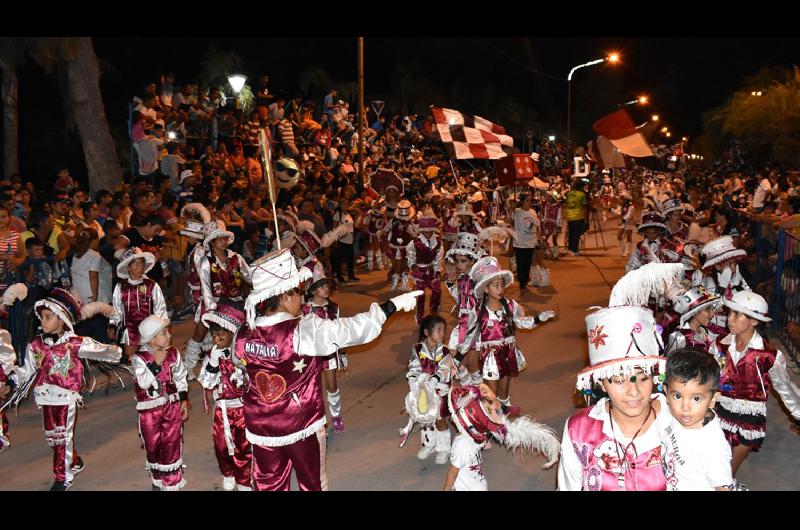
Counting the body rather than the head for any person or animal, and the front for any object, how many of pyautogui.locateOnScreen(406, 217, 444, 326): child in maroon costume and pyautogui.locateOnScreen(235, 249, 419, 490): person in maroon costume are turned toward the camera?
1

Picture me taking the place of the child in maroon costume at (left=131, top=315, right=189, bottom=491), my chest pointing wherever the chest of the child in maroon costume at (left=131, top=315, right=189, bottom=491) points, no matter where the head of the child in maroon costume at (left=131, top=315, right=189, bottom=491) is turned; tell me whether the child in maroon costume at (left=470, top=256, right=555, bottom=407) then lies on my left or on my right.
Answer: on my left

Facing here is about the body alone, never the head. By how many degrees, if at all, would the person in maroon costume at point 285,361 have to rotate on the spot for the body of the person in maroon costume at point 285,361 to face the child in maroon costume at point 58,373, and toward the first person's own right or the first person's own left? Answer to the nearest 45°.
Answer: approximately 90° to the first person's own left

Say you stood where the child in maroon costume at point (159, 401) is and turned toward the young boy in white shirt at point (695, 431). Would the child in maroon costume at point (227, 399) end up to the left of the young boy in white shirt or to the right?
left

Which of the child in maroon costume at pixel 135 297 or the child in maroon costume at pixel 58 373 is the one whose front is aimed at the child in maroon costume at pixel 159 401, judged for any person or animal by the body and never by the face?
the child in maroon costume at pixel 135 297

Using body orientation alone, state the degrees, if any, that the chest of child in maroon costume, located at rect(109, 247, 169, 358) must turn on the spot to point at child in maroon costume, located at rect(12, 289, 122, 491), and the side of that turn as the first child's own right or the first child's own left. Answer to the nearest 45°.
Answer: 0° — they already face them

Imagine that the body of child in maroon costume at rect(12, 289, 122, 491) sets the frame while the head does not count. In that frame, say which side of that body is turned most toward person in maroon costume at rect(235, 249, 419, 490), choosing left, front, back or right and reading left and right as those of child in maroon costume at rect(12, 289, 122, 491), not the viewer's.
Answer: left

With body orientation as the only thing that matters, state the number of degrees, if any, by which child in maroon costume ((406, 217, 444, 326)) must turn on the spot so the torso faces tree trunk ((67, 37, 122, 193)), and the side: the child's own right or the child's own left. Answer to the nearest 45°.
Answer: approximately 135° to the child's own right

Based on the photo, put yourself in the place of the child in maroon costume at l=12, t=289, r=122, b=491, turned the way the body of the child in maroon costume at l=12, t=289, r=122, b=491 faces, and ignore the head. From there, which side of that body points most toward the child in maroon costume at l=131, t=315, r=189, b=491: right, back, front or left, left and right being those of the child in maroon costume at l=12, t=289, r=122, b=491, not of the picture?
left

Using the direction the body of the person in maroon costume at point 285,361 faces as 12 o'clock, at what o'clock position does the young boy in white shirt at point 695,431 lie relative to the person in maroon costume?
The young boy in white shirt is roughly at 3 o'clock from the person in maroon costume.

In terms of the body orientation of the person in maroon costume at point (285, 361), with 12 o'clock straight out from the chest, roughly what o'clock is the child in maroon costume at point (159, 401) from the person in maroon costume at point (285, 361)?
the child in maroon costume at point (159, 401) is roughly at 9 o'clock from the person in maroon costume at point (285, 361).

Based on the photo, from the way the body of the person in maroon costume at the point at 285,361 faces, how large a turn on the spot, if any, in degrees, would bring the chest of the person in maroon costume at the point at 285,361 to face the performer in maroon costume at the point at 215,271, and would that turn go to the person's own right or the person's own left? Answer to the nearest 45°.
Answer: approximately 45° to the person's own left

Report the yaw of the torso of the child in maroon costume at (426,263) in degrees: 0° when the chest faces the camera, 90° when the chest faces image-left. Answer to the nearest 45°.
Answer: approximately 0°

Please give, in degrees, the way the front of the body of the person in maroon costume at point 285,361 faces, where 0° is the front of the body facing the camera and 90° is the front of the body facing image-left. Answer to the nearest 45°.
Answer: approximately 225°
